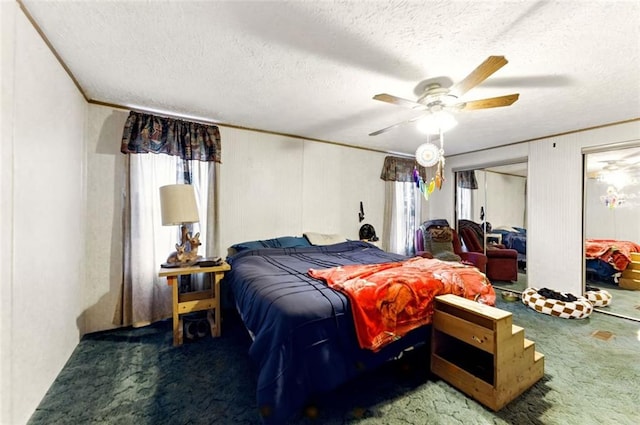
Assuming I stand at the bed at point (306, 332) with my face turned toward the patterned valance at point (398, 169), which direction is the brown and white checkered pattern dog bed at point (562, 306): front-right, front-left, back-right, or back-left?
front-right

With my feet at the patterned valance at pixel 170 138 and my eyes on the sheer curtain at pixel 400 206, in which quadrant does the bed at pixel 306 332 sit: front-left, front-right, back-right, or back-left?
front-right

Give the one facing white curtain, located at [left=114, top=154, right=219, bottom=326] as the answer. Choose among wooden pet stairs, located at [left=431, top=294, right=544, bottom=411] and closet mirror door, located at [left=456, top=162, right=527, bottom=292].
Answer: the closet mirror door

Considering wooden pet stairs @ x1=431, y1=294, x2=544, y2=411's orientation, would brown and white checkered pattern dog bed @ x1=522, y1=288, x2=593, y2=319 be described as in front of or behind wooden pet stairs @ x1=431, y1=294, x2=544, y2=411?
in front

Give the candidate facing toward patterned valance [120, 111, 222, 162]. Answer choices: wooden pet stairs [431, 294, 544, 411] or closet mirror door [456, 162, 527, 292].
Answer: the closet mirror door

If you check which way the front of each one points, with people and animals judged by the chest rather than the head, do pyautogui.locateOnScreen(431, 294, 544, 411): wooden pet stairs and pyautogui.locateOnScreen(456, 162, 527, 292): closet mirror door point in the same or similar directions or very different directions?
very different directions

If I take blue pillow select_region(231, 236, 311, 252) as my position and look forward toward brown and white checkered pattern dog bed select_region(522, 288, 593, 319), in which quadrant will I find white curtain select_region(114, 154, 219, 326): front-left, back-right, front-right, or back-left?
back-right

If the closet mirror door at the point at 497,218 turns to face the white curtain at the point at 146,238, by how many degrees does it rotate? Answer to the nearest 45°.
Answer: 0° — it already faces it

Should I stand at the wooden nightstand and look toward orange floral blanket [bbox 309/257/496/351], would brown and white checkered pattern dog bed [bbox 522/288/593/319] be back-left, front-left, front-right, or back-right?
front-left

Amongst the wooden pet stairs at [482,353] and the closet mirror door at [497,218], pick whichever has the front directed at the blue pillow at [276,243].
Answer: the closet mirror door

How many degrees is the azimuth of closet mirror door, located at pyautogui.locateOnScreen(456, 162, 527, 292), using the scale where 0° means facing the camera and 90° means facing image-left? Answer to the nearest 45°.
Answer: approximately 45°

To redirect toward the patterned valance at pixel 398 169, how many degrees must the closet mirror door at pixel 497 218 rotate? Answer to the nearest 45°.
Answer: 0° — it already faces it

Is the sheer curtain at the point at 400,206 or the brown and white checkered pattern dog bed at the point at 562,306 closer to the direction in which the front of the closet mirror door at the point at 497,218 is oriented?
the sheer curtain

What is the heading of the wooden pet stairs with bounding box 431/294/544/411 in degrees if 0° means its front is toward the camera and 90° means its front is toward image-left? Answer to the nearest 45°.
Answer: approximately 225°

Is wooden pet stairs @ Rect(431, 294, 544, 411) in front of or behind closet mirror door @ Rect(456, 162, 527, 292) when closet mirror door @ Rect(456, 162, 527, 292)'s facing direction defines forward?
in front

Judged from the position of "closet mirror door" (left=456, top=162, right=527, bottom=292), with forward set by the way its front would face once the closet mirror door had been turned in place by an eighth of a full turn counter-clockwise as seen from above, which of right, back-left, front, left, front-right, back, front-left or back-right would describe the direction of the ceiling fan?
front
